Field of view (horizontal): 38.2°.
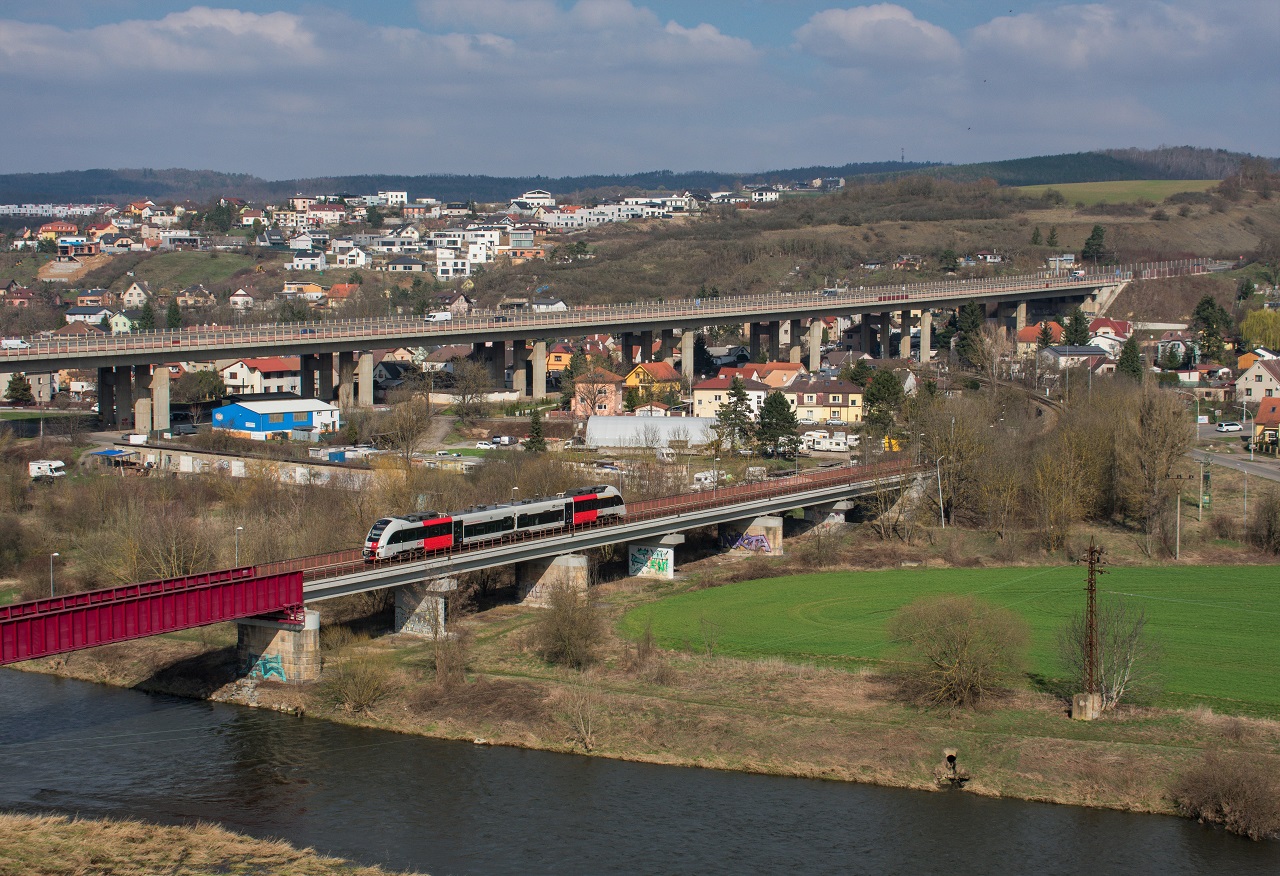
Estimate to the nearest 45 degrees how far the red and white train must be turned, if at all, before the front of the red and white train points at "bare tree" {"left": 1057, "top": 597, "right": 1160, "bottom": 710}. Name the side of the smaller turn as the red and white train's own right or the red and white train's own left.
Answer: approximately 90° to the red and white train's own left

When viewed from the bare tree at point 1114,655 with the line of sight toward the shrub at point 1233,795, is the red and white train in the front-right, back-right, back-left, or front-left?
back-right

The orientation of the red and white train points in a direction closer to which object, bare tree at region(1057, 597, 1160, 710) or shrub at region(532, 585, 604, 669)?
the shrub

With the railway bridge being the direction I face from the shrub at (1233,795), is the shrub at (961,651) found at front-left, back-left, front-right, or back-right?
front-right

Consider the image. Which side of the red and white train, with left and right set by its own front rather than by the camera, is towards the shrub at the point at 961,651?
left

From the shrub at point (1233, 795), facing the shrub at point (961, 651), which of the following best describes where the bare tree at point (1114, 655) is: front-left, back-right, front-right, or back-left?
front-right

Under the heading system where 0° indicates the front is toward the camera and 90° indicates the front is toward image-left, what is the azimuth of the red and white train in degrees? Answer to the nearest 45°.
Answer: approximately 45°

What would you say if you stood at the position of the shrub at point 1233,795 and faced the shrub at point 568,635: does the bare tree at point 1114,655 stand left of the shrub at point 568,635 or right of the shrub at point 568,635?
right

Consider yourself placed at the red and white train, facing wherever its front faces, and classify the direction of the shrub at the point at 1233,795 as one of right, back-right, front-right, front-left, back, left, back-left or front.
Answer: left
